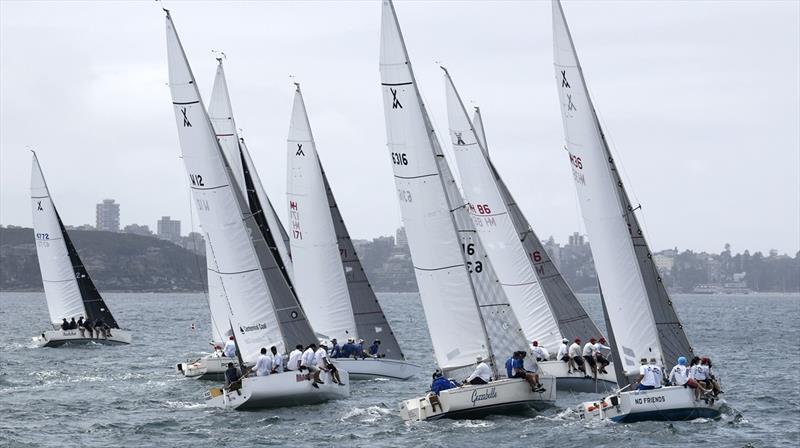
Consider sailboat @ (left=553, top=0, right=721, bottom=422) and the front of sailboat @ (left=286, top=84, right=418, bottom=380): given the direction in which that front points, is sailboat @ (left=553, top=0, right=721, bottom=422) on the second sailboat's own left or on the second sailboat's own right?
on the second sailboat's own right

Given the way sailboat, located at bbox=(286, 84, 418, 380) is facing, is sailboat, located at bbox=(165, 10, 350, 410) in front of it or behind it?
behind

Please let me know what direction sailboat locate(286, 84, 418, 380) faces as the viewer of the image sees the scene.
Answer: facing away from the viewer and to the right of the viewer

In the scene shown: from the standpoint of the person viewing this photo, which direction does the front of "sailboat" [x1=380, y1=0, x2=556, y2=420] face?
facing away from the viewer and to the right of the viewer

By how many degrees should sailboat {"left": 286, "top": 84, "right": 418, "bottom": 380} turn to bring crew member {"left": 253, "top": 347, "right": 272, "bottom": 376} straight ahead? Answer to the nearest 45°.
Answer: approximately 135° to its right

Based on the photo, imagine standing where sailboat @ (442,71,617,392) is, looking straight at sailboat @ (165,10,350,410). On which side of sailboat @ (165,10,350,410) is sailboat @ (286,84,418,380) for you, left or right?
right

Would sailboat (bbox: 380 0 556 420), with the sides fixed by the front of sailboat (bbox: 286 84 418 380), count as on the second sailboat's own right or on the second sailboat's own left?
on the second sailboat's own right

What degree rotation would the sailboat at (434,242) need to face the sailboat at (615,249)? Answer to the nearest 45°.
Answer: approximately 45° to its right
